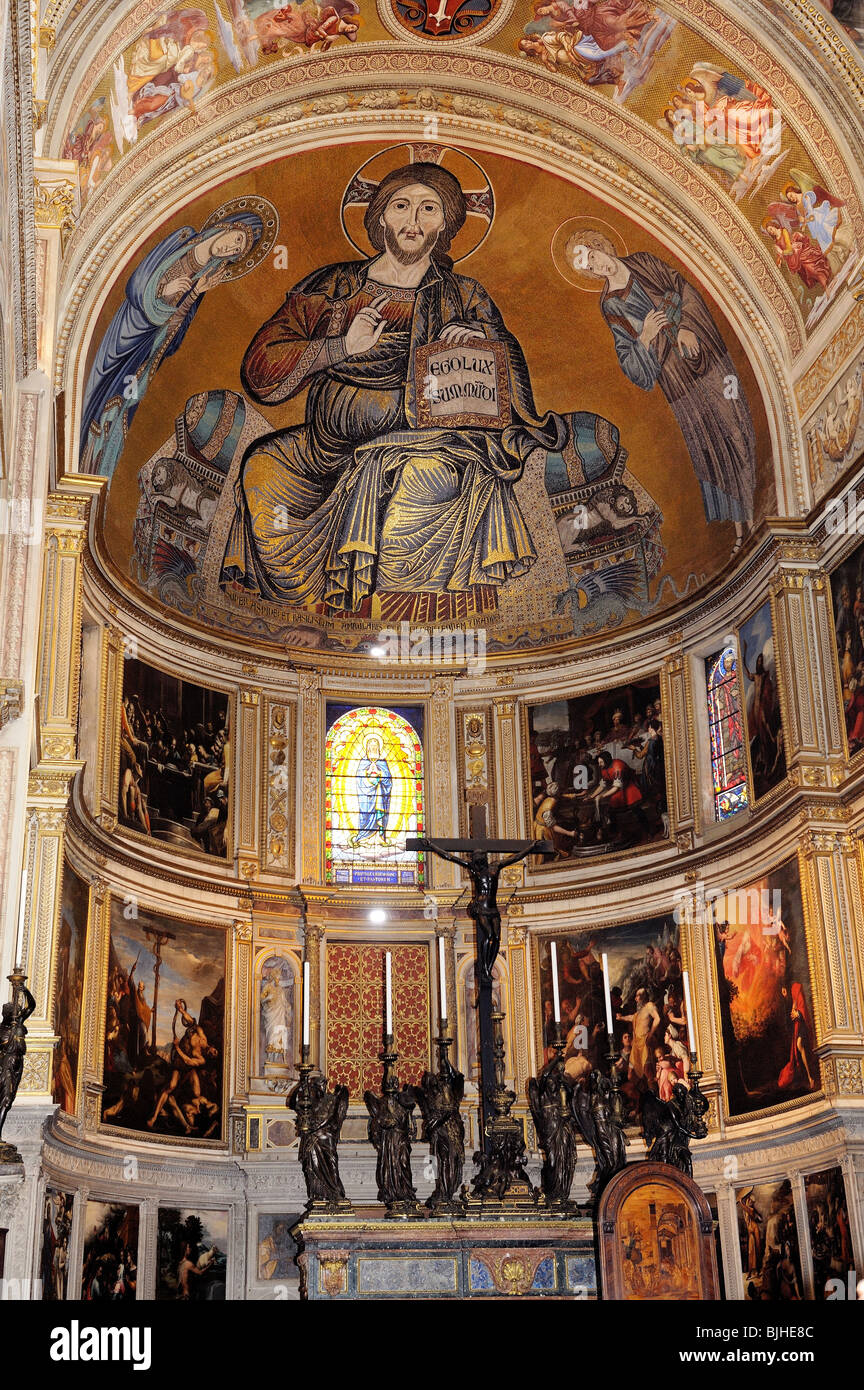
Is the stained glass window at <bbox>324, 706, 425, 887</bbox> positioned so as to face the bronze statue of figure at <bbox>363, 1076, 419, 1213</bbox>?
yes

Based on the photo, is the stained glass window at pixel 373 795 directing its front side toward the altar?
yes

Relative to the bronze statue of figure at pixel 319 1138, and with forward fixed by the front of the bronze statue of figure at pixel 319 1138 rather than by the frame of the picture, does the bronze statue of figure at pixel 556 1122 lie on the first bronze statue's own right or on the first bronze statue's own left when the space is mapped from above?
on the first bronze statue's own left

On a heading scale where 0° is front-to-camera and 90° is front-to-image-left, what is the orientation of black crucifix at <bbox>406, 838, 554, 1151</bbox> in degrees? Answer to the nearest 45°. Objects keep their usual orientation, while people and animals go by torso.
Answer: approximately 0°

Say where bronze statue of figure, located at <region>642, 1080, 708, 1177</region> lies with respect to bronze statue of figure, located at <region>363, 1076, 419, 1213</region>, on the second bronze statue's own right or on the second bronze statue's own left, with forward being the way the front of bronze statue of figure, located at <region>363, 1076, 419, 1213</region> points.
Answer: on the second bronze statue's own left

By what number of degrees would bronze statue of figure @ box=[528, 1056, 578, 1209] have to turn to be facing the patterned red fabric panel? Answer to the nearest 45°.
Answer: approximately 180°

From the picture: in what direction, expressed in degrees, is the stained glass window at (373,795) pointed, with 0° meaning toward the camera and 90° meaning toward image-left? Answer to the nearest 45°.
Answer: approximately 0°
